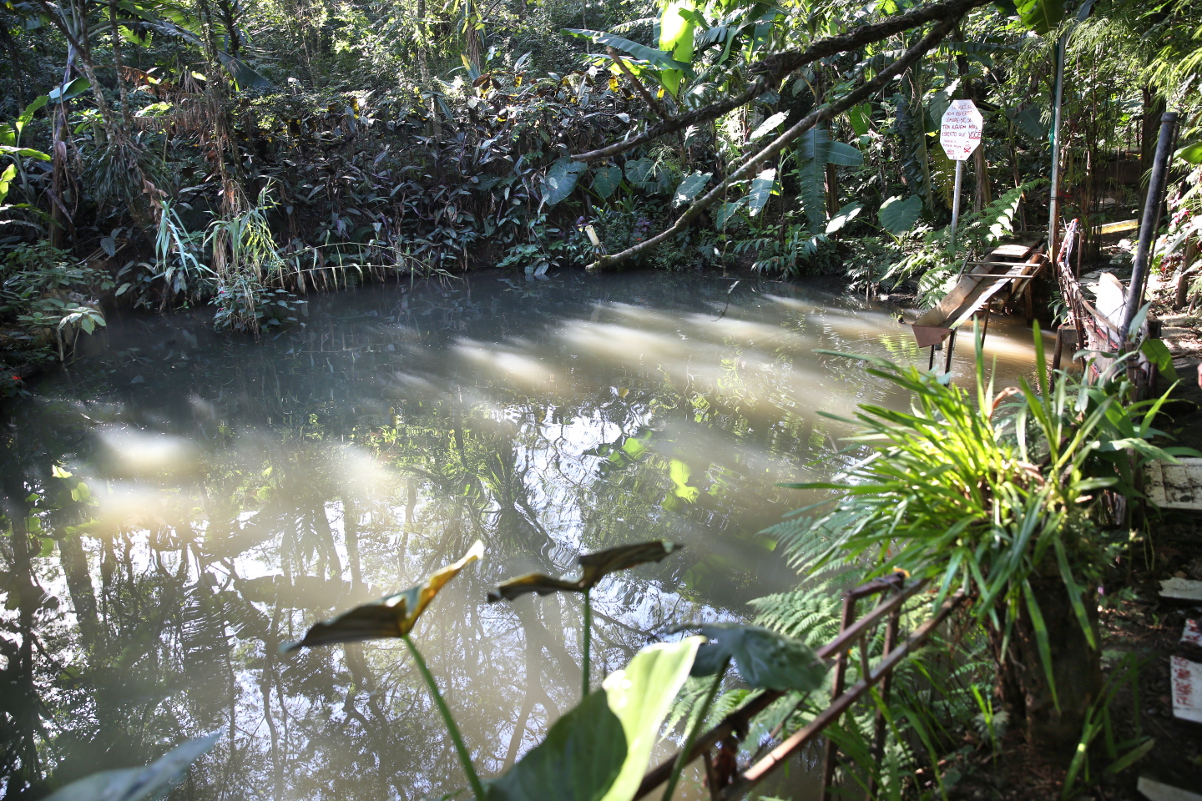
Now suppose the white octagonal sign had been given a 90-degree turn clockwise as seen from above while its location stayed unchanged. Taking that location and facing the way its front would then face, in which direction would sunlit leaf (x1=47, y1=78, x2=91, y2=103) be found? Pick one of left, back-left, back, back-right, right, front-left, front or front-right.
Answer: front

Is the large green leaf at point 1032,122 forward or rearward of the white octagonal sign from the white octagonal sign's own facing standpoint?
rearward

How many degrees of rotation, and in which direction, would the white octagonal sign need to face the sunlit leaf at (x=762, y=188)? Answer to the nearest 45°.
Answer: approximately 135° to its right

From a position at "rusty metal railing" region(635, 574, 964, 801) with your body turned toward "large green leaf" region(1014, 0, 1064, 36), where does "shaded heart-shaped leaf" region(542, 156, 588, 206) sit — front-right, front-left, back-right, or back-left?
front-left

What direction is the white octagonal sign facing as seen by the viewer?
toward the camera

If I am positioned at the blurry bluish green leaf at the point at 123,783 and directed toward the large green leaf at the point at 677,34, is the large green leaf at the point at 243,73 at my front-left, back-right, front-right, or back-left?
front-left

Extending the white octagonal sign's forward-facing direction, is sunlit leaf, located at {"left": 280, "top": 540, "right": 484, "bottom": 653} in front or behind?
in front

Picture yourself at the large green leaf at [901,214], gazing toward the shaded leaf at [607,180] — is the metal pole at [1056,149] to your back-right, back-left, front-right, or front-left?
back-left

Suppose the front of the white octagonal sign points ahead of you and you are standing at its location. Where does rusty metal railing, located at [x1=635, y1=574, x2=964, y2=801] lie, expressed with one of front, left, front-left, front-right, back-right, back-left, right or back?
front

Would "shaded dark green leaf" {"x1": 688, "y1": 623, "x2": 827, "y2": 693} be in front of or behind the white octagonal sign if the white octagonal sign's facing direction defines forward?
in front

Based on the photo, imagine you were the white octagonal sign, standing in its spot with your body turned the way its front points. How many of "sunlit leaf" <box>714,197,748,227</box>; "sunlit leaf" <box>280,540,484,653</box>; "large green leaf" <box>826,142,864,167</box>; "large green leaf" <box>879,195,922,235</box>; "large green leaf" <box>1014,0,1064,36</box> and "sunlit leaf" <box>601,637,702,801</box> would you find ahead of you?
2

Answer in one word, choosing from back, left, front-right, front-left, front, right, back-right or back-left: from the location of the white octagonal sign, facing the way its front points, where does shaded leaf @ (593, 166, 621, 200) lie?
back-right
